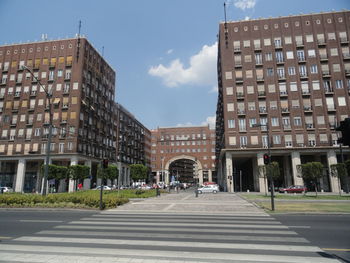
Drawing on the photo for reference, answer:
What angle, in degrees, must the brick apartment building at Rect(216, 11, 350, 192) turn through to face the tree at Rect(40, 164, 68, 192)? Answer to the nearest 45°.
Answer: approximately 45° to its right

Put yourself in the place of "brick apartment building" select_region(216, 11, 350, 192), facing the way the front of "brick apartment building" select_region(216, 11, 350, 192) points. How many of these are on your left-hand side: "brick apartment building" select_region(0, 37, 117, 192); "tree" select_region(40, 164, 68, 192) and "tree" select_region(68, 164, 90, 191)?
0

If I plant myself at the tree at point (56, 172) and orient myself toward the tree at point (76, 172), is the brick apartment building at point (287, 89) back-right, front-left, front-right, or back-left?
front-right

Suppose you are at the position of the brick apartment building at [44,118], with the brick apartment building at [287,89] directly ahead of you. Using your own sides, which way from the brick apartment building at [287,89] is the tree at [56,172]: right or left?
right

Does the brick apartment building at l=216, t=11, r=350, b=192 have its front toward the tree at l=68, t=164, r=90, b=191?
no

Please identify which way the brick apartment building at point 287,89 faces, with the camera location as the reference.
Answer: facing the viewer

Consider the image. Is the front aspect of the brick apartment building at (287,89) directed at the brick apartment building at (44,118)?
no
